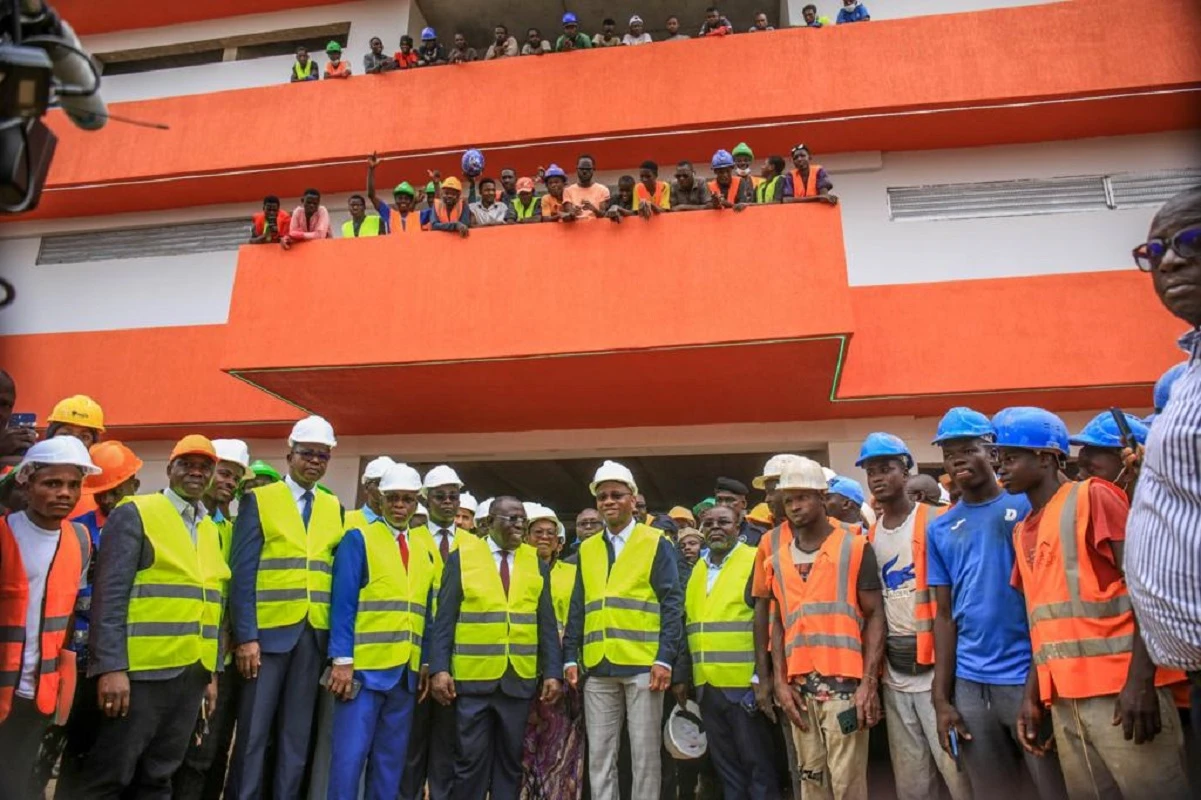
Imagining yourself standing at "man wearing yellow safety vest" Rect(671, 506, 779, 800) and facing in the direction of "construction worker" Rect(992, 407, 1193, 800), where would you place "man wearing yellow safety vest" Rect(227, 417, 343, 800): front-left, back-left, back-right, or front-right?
back-right

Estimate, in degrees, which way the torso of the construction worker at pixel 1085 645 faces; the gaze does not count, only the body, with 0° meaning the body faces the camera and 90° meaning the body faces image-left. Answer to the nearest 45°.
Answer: approximately 45°

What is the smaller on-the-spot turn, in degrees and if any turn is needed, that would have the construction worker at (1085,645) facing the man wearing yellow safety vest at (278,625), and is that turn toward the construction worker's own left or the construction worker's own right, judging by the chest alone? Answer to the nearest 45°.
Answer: approximately 45° to the construction worker's own right

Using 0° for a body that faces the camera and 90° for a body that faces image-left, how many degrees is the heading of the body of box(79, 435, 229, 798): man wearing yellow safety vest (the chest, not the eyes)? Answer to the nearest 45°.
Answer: approximately 315°

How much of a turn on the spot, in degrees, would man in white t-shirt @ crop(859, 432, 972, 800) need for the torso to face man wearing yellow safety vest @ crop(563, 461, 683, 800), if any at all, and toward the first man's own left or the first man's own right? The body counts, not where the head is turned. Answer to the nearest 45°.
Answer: approximately 45° to the first man's own right
